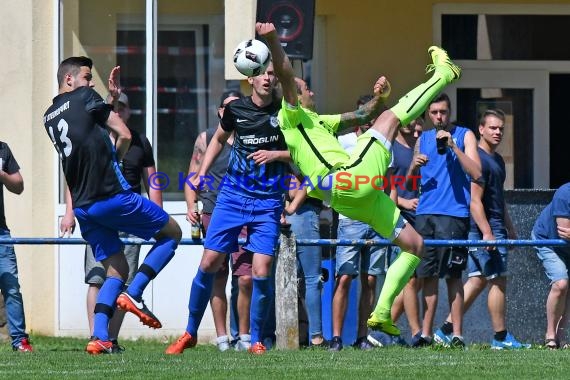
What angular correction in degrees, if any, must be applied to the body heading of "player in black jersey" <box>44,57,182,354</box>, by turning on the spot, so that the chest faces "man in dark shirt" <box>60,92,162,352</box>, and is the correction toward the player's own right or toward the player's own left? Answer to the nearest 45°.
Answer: approximately 45° to the player's own left

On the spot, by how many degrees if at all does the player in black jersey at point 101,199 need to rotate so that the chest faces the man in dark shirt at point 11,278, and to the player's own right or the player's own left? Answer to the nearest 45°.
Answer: approximately 90° to the player's own left

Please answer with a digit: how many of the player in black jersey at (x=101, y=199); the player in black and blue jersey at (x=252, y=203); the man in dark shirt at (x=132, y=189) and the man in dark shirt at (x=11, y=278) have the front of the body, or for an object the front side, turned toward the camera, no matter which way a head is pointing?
3

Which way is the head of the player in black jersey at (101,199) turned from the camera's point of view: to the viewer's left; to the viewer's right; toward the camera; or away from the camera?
to the viewer's right

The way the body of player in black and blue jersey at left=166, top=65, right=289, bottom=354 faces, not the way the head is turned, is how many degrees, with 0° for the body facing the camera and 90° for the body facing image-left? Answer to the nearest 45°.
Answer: approximately 0°

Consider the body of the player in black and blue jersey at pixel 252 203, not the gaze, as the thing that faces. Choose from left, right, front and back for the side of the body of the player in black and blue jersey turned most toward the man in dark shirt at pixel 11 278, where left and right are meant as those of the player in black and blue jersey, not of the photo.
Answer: right

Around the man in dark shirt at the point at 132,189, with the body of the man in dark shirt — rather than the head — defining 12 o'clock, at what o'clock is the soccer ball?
The soccer ball is roughly at 11 o'clock from the man in dark shirt.
